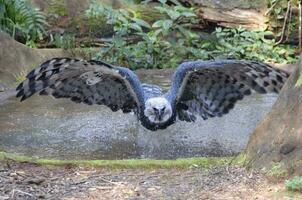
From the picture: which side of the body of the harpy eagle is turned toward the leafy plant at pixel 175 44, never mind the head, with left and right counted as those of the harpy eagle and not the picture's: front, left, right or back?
back

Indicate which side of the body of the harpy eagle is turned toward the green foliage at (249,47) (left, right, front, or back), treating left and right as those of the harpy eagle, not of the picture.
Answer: back

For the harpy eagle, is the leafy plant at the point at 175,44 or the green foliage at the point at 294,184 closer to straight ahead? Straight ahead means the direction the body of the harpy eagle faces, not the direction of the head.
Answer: the green foliage

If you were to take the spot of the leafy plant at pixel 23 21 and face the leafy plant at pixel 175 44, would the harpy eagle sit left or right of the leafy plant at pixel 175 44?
right

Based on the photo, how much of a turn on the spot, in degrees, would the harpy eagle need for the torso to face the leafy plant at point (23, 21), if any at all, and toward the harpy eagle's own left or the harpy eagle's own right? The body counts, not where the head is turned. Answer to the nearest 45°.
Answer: approximately 135° to the harpy eagle's own right

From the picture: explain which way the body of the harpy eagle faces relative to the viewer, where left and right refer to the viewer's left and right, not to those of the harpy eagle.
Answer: facing the viewer

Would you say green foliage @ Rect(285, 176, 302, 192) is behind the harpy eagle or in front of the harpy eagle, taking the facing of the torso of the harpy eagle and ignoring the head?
in front
